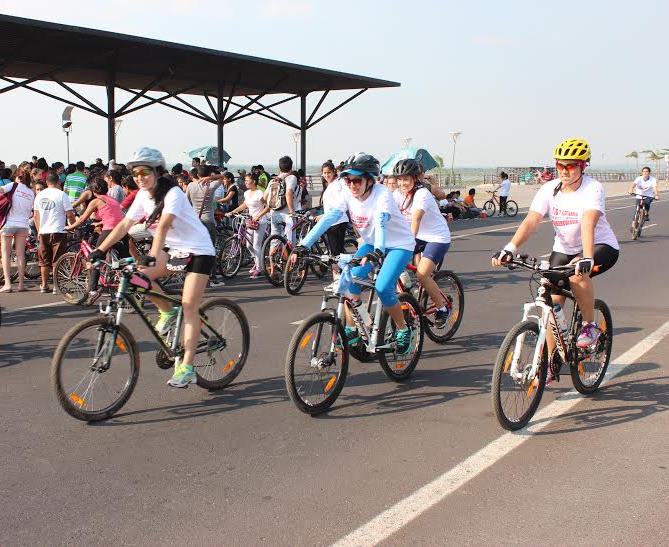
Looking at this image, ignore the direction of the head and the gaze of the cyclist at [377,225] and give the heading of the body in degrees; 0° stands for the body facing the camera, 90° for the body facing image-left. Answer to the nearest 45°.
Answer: approximately 45°

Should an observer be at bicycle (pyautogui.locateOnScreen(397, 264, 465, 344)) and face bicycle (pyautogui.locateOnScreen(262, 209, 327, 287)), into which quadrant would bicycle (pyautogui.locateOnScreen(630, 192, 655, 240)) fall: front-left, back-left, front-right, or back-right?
front-right

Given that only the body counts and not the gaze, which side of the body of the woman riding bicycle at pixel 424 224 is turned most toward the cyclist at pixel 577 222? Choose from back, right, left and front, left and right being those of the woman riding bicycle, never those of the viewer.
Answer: left

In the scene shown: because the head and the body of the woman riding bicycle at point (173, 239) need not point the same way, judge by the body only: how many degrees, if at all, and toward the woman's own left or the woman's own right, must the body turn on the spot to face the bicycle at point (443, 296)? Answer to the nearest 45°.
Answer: approximately 180°

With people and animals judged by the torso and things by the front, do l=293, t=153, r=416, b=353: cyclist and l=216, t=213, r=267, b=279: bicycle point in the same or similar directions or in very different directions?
same or similar directions

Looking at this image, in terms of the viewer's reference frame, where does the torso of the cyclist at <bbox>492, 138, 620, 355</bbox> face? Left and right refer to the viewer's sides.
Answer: facing the viewer and to the left of the viewer

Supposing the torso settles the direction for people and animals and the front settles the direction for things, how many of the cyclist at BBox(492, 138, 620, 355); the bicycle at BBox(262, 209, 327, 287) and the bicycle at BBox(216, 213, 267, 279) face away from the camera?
0

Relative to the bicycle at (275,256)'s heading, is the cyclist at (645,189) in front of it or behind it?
behind

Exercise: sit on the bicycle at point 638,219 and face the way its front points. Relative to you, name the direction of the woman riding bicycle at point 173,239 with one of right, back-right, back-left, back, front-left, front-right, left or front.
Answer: front-left

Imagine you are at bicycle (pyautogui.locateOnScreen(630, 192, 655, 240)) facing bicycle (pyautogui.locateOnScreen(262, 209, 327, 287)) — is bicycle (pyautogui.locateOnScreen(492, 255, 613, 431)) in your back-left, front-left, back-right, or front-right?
front-left

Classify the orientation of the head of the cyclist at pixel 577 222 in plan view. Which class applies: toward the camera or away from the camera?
toward the camera

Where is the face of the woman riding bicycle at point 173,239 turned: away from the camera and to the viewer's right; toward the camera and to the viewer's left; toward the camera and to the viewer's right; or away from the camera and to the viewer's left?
toward the camera and to the viewer's left

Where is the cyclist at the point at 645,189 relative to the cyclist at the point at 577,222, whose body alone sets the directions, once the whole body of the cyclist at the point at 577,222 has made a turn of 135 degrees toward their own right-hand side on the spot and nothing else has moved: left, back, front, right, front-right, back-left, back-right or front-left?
front

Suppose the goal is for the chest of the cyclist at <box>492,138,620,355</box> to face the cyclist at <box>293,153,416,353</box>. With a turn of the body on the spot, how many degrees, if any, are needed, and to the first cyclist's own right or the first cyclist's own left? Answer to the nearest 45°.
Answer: approximately 45° to the first cyclist's own right

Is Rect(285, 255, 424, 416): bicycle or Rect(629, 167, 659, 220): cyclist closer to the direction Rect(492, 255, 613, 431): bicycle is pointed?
the bicycle

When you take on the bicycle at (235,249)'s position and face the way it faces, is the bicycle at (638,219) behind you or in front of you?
behind

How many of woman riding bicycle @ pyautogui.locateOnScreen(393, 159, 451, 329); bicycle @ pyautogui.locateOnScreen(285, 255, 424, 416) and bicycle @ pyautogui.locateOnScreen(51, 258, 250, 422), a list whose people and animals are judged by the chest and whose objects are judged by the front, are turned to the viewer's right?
0
